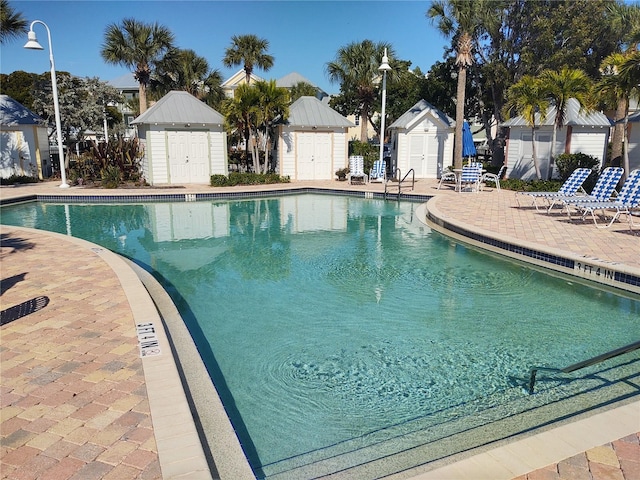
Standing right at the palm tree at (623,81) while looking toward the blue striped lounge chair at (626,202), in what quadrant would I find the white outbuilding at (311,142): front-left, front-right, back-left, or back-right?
back-right

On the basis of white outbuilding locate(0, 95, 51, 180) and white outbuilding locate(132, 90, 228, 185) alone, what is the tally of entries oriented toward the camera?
2

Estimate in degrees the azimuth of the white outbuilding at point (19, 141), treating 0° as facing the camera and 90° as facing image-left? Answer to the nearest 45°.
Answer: approximately 0°

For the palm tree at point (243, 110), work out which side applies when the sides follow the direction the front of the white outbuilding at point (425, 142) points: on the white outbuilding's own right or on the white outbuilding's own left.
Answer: on the white outbuilding's own right

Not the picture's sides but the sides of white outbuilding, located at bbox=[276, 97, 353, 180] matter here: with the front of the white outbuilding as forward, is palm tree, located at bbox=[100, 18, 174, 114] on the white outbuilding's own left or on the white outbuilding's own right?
on the white outbuilding's own right

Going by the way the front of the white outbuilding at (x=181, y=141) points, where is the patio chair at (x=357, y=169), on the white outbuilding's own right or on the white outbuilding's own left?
on the white outbuilding's own left

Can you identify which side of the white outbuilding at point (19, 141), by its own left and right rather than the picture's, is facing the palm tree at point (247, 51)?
left

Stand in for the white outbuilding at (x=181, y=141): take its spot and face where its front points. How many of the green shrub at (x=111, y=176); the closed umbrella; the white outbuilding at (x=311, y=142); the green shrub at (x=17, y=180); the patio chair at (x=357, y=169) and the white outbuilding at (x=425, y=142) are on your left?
4

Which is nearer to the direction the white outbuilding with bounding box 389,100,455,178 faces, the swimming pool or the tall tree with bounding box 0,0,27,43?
the swimming pool
